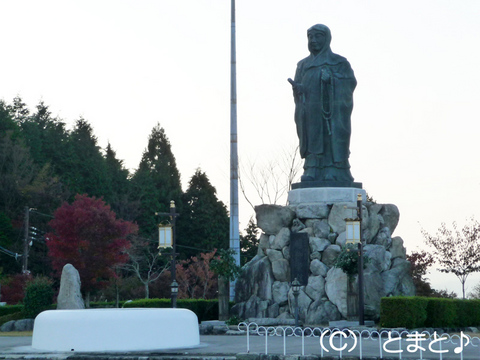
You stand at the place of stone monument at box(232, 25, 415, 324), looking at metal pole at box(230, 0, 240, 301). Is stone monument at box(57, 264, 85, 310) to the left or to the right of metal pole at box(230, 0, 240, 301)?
left

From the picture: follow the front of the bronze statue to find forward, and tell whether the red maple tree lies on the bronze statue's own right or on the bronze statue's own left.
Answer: on the bronze statue's own right

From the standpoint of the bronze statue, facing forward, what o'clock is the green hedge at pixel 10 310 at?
The green hedge is roughly at 2 o'clock from the bronze statue.

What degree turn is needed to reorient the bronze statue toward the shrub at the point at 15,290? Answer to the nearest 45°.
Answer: approximately 90° to its right

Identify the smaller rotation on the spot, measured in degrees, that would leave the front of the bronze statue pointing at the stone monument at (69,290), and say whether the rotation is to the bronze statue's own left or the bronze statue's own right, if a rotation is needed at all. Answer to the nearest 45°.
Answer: approximately 45° to the bronze statue's own right

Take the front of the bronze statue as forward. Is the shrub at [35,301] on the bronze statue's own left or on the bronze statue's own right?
on the bronze statue's own right

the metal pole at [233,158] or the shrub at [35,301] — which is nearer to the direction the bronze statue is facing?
the shrub

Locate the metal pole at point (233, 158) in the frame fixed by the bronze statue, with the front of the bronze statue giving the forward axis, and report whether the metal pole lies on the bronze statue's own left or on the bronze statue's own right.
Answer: on the bronze statue's own right

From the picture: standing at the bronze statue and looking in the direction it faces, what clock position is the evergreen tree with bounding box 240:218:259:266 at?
The evergreen tree is roughly at 4 o'clock from the bronze statue.

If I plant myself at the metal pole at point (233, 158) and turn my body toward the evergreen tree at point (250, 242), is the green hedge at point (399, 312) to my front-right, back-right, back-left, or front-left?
back-right

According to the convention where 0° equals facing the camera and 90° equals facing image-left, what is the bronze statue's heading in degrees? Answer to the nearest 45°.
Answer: approximately 45°
